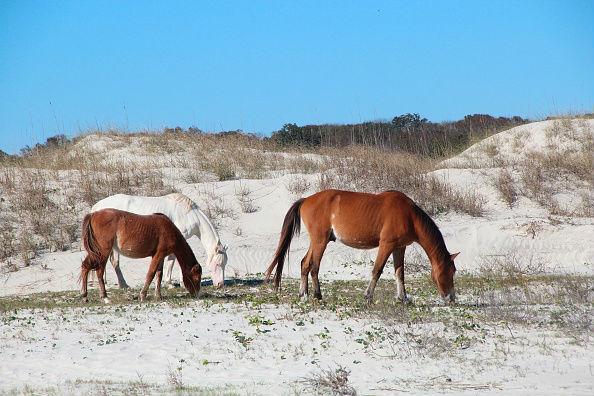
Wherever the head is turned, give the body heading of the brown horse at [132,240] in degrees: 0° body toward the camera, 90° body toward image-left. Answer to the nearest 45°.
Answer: approximately 270°

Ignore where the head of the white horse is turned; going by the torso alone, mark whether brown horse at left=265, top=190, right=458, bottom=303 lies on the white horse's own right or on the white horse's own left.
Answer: on the white horse's own right

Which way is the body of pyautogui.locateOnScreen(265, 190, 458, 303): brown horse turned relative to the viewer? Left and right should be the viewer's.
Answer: facing to the right of the viewer

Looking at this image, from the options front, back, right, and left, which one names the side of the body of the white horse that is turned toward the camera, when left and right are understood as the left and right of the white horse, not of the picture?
right

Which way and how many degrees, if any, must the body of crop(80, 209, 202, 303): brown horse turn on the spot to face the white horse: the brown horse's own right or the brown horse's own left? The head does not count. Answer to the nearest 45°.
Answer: approximately 90° to the brown horse's own left

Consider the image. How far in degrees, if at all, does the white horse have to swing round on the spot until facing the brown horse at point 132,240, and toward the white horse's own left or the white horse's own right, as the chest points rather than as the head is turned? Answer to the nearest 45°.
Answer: approximately 90° to the white horse's own right

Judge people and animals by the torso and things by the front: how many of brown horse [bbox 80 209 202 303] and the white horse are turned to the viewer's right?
2
